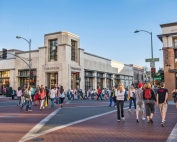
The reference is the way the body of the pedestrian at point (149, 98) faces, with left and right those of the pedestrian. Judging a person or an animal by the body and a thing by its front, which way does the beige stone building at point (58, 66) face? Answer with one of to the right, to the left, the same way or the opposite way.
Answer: the opposite way

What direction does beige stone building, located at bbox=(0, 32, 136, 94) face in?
toward the camera

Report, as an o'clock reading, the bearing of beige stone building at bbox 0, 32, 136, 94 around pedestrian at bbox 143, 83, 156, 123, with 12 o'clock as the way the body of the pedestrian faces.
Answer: The beige stone building is roughly at 11 o'clock from the pedestrian.

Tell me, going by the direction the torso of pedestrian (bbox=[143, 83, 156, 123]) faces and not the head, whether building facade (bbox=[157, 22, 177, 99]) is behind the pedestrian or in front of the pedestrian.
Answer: in front

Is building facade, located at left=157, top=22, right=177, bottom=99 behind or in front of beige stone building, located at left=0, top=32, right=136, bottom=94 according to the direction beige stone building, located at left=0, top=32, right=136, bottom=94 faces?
in front

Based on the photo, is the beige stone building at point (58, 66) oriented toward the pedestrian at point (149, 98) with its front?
yes

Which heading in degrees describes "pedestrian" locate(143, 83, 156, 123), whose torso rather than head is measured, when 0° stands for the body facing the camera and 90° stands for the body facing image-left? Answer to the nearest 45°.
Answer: approximately 180°

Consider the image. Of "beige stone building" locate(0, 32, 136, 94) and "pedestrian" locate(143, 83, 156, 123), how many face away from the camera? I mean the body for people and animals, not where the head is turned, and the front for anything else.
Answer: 1
